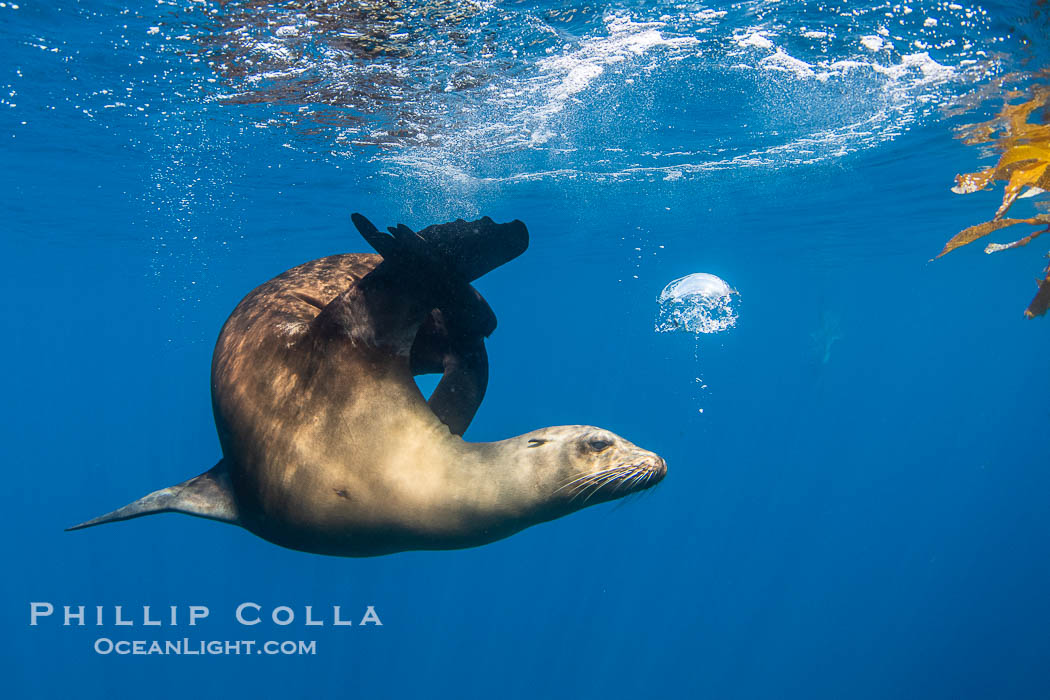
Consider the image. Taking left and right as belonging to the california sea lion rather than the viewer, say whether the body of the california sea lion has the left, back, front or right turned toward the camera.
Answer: right

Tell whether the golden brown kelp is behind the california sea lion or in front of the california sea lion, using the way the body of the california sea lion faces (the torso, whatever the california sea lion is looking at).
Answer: in front
